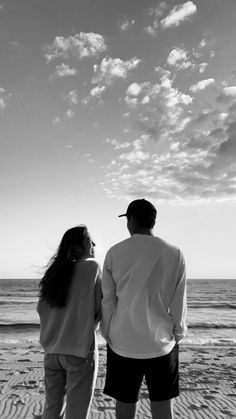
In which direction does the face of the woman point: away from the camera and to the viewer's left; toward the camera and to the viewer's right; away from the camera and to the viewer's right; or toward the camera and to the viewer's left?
away from the camera and to the viewer's right

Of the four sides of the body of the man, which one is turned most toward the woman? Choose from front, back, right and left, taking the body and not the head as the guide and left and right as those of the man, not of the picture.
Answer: left

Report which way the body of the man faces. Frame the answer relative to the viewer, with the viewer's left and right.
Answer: facing away from the viewer

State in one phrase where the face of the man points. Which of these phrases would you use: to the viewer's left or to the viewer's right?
to the viewer's left
